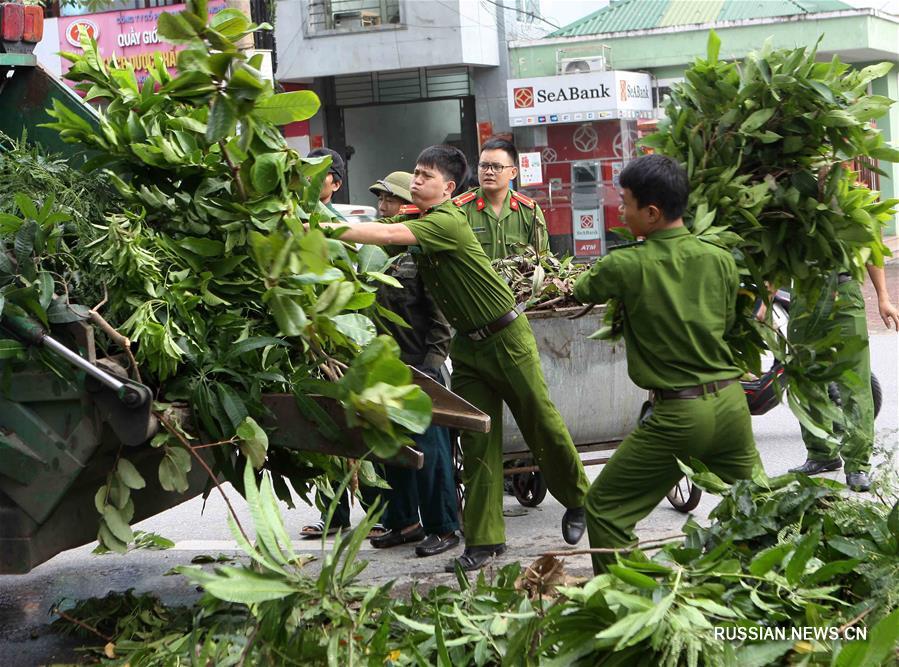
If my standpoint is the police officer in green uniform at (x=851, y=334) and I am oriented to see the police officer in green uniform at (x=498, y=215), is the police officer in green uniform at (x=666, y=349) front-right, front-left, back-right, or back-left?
front-left

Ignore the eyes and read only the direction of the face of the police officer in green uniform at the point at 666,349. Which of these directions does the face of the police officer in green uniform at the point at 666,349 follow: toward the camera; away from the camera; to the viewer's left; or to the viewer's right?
to the viewer's left

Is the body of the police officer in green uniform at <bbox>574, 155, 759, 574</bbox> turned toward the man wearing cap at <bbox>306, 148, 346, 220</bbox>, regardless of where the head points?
yes

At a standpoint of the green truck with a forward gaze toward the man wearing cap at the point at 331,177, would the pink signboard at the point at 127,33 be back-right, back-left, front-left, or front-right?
front-left

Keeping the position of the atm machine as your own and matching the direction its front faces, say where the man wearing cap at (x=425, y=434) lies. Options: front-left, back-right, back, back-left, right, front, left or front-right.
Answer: front

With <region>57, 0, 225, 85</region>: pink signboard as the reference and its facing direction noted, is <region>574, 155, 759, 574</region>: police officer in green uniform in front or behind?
in front

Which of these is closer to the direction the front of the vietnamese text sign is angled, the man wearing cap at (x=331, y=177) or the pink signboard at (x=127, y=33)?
the man wearing cap

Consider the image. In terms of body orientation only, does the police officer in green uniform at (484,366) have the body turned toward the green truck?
yes

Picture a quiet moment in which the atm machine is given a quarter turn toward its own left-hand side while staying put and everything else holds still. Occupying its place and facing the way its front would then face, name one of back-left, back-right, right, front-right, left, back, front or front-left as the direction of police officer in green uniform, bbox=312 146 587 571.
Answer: right

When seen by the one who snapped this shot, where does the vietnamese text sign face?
facing the viewer

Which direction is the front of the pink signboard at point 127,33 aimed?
toward the camera

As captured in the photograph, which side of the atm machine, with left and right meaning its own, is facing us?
front

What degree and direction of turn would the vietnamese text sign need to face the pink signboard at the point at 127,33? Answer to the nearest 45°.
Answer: approximately 90° to its right
